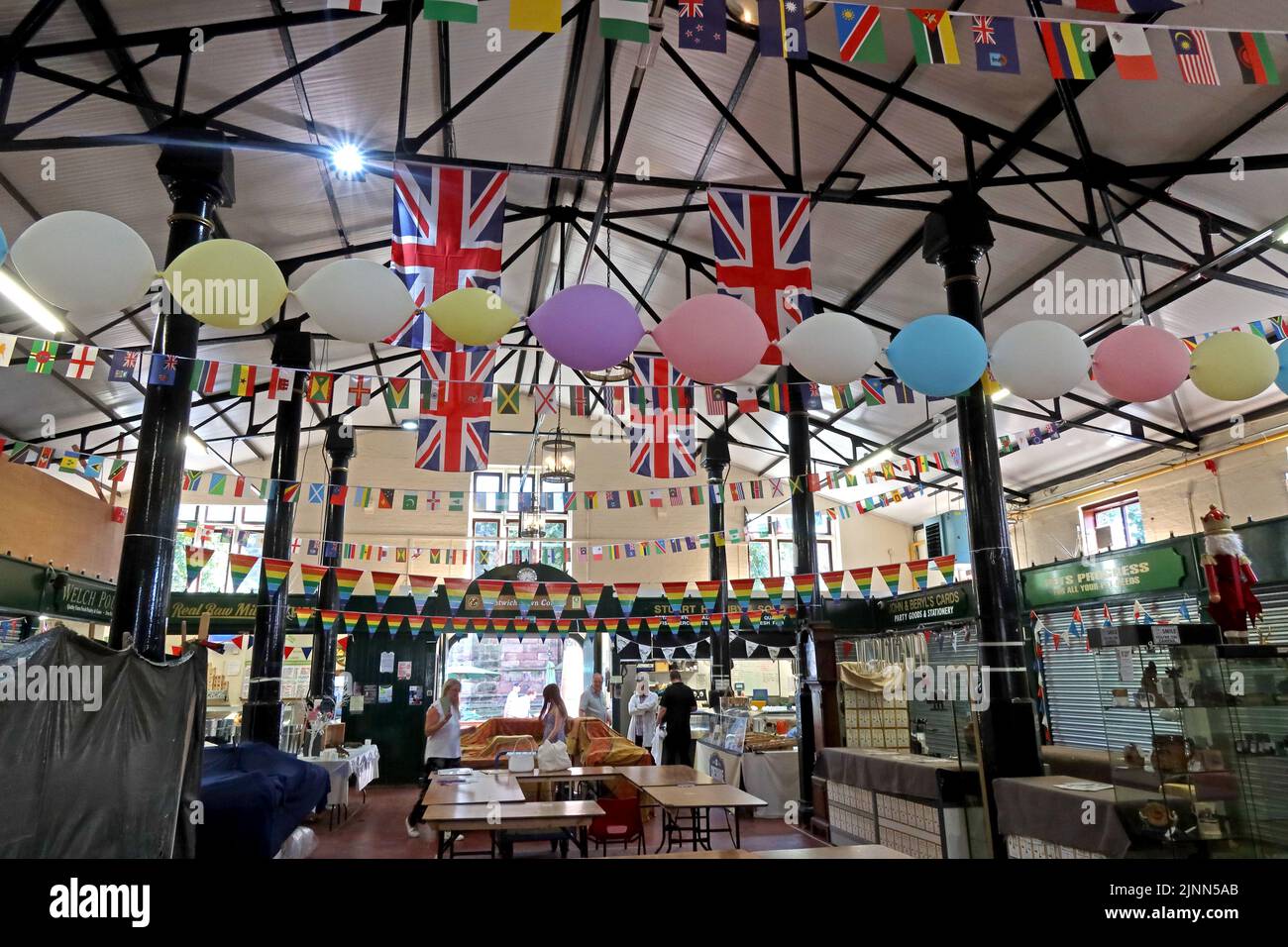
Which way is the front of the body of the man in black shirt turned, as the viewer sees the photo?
away from the camera

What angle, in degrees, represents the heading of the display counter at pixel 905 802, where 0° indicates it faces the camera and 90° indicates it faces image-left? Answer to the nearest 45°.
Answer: approximately 45°

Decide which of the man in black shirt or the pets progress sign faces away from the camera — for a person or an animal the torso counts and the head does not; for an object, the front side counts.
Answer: the man in black shirt

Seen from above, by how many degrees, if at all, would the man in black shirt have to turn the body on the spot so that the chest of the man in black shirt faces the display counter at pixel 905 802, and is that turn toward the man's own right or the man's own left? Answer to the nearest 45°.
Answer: approximately 135° to the man's own right

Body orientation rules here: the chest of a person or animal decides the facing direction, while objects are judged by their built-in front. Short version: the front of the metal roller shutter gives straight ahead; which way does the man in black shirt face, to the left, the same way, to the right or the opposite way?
to the right

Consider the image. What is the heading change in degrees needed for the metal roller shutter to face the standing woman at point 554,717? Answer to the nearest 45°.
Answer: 0° — it already faces them

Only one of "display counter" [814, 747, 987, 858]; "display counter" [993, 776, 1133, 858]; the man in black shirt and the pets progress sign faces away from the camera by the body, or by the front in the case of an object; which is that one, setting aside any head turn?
the man in black shirt

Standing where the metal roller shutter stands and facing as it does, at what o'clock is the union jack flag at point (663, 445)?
The union jack flag is roughly at 2 o'clock from the metal roller shutter.

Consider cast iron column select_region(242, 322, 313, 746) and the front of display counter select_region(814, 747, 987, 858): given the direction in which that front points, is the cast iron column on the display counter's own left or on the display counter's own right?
on the display counter's own right
